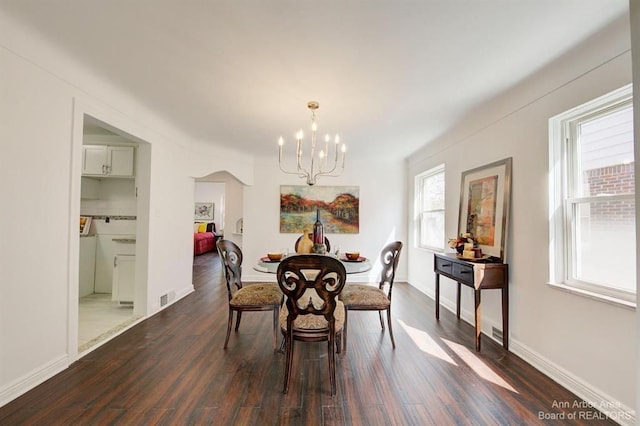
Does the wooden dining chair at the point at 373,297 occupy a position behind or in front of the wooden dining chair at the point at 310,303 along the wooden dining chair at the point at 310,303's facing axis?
in front

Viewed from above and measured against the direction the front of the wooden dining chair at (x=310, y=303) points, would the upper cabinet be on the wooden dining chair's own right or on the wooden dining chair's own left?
on the wooden dining chair's own left

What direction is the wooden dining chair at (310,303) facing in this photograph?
away from the camera

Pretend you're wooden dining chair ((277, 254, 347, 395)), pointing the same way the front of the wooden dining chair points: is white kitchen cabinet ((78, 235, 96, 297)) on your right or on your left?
on your left

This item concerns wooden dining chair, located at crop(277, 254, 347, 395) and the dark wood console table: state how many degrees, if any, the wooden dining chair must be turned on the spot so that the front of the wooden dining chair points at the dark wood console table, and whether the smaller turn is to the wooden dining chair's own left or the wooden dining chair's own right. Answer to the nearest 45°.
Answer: approximately 90° to the wooden dining chair's own right

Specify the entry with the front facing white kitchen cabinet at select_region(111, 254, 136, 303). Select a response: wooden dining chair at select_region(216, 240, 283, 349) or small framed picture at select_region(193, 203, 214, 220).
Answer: the small framed picture

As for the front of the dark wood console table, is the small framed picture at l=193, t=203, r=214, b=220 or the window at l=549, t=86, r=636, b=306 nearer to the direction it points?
the small framed picture

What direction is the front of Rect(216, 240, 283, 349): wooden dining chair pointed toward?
to the viewer's right

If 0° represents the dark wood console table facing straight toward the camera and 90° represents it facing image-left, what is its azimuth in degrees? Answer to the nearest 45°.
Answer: approximately 45°

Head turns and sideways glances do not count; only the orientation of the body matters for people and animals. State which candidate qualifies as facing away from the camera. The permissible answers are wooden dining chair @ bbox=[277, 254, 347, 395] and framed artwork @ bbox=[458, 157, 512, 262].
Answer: the wooden dining chair

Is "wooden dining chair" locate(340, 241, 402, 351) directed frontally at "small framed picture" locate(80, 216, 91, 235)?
yes

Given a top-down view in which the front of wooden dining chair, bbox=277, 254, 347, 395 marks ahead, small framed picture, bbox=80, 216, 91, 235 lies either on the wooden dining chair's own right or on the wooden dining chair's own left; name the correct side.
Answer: on the wooden dining chair's own left

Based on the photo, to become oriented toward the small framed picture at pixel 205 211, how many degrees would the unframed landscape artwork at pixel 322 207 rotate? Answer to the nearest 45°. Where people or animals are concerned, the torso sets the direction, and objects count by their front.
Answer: approximately 135° to its right

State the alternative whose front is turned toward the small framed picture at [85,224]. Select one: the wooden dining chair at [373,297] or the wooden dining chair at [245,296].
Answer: the wooden dining chair at [373,297]

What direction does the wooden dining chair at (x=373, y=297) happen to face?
to the viewer's left

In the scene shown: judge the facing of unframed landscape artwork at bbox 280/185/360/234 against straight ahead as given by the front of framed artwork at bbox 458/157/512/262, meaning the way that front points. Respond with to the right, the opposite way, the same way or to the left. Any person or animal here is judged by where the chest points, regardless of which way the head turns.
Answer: to the left
